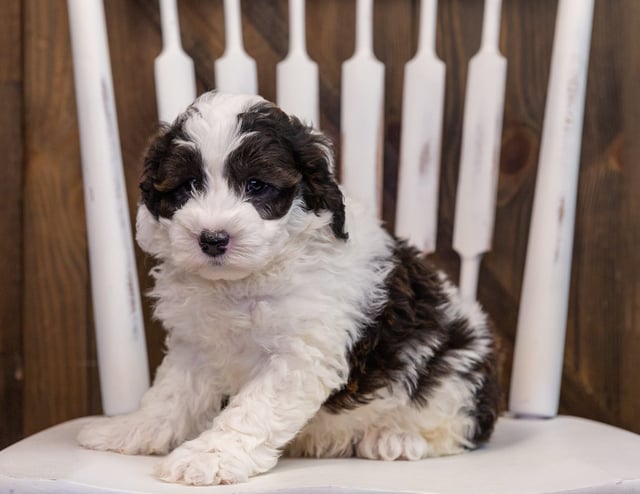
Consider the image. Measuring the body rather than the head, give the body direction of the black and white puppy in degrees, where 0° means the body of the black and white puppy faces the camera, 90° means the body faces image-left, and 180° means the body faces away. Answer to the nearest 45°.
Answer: approximately 45°

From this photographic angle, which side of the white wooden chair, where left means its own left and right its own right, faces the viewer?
front
